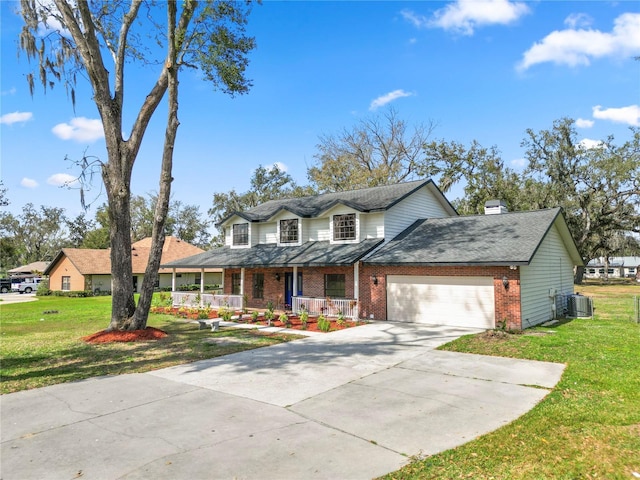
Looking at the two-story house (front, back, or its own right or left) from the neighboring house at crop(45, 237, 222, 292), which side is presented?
right

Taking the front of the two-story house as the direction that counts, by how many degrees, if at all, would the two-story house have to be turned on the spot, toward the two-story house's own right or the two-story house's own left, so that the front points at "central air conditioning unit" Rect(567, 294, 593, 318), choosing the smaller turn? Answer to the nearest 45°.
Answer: approximately 135° to the two-story house's own left

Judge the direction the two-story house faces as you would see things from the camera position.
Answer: facing the viewer and to the left of the viewer

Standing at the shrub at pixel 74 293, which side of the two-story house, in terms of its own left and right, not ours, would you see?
right

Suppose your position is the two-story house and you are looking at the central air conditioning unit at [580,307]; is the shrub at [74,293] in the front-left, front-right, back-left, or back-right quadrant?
back-left

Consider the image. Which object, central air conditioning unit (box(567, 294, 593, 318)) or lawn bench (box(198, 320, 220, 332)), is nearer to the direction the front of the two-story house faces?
the lawn bench

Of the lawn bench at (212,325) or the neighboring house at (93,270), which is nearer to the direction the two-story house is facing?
the lawn bench

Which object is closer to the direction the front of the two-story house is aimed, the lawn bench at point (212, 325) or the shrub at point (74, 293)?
the lawn bench

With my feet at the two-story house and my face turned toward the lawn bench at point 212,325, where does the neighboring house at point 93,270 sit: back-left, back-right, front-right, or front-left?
front-right

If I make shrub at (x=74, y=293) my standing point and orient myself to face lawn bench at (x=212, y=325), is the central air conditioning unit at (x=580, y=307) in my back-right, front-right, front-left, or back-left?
front-left
